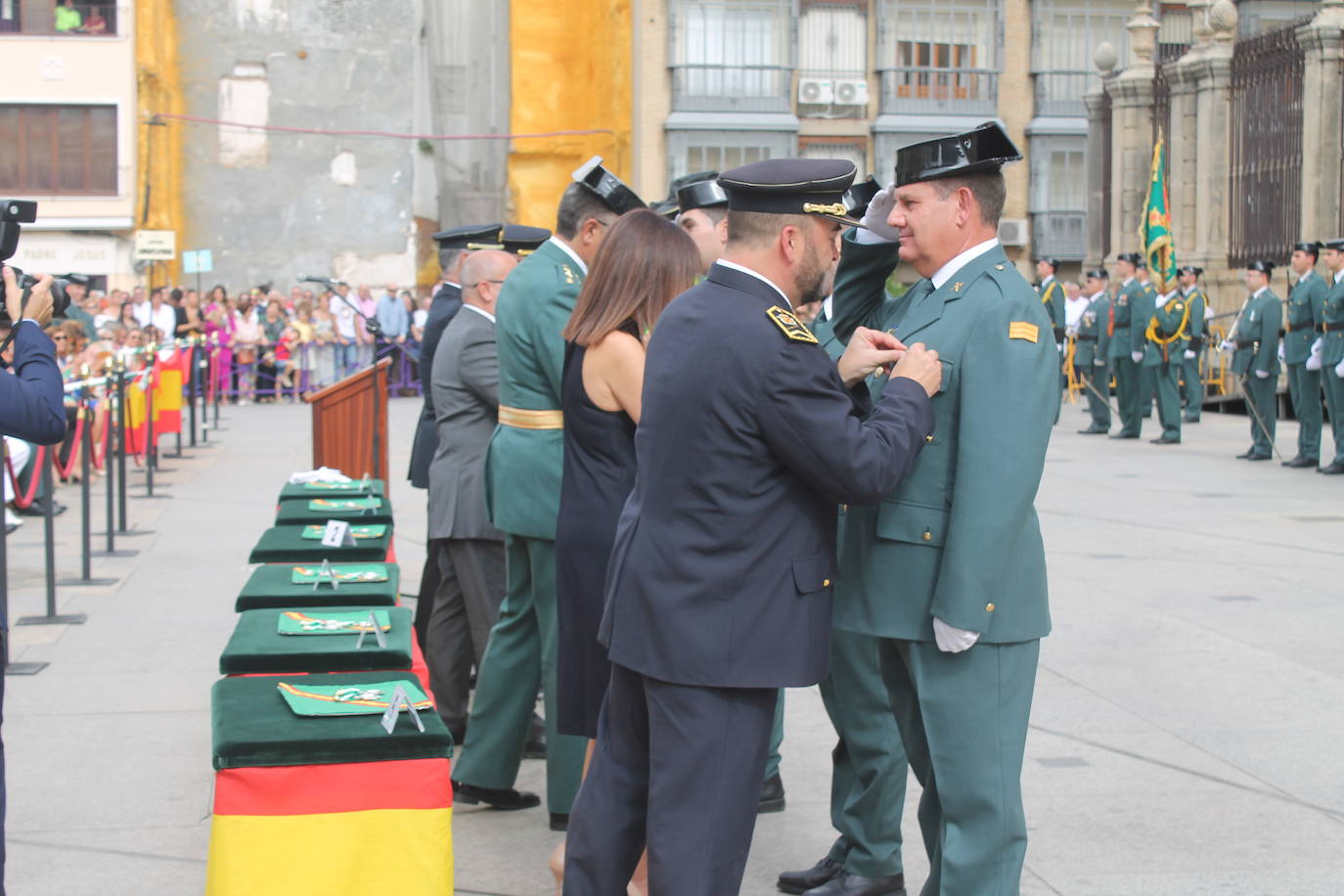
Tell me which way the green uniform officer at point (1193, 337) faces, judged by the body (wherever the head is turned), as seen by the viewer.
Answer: to the viewer's left

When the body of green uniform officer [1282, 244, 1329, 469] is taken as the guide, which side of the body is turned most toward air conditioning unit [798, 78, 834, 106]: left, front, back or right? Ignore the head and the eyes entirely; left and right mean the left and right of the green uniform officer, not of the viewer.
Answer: right

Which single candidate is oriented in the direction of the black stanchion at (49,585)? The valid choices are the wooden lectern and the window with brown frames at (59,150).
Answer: the window with brown frames

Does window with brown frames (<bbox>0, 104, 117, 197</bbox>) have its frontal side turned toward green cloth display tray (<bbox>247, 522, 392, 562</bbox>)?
yes

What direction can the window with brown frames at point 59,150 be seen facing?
toward the camera

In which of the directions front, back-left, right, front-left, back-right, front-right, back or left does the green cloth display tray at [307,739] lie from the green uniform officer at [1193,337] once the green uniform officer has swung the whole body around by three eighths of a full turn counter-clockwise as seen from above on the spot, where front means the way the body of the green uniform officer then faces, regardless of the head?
front-right

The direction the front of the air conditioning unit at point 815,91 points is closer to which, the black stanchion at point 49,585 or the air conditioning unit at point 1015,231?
the black stanchion

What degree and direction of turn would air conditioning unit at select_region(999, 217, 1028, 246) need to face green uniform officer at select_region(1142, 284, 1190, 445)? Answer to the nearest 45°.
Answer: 0° — it already faces them

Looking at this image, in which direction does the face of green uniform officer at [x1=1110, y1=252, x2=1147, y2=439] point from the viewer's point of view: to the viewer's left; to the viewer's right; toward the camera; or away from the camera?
to the viewer's left

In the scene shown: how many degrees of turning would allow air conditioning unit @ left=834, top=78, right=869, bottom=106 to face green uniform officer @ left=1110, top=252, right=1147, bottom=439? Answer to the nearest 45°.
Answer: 0° — it already faces them

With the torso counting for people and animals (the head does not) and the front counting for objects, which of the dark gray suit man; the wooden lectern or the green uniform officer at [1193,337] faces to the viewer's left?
the green uniform officer

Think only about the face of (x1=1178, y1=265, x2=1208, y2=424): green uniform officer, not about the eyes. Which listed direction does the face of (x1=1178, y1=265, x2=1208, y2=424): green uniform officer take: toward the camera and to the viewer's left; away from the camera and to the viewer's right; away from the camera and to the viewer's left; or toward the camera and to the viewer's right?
toward the camera and to the viewer's left

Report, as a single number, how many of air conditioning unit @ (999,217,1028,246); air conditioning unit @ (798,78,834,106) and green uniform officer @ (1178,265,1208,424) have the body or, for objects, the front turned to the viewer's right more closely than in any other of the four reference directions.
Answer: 0
